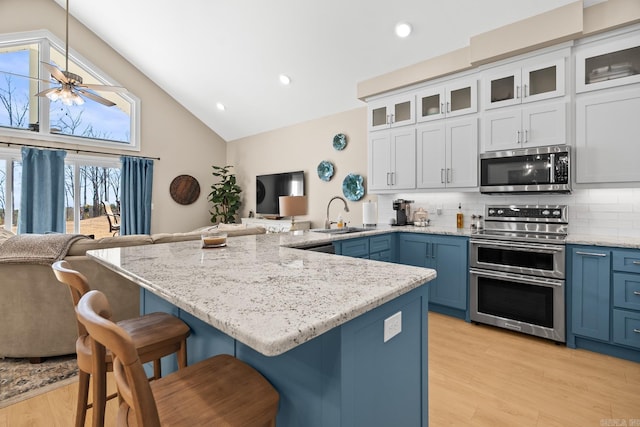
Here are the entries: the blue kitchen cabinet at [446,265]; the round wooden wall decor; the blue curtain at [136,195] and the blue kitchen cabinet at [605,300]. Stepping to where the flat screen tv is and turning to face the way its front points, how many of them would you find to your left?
2

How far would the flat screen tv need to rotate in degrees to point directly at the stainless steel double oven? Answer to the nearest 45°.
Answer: approximately 90° to its left

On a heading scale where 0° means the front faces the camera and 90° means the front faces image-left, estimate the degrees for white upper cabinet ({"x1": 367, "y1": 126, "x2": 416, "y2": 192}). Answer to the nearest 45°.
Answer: approximately 45°

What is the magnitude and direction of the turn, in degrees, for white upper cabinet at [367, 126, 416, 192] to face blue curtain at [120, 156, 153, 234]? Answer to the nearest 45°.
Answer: approximately 45° to its right

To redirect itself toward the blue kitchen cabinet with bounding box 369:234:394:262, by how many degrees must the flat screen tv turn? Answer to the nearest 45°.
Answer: approximately 90° to its left

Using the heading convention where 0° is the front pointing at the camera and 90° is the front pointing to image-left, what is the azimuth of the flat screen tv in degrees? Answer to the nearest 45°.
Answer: approximately 45°
